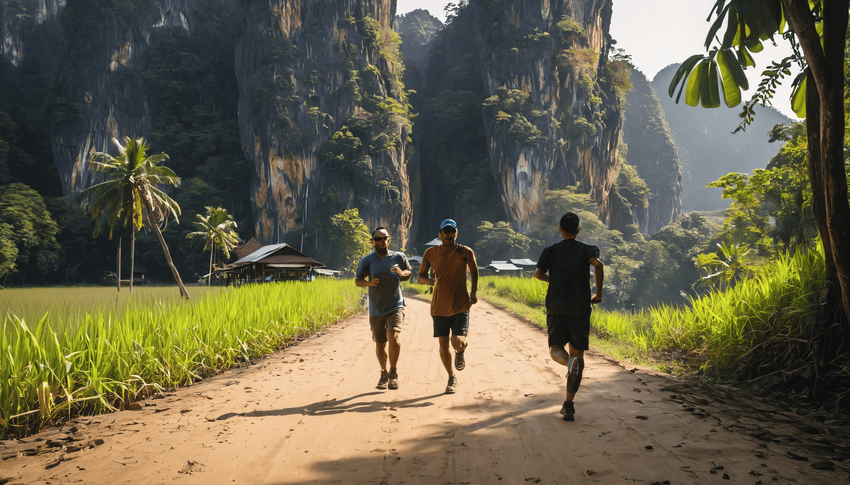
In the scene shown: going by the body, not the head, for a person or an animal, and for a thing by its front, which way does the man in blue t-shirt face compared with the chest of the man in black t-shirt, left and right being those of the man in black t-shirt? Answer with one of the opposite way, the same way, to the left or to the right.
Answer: the opposite way

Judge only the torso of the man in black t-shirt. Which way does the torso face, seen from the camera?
away from the camera

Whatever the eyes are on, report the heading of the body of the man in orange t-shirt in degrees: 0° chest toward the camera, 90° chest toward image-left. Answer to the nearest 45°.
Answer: approximately 0°

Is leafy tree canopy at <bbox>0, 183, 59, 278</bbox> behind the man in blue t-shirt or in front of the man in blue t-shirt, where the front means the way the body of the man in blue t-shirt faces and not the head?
behind

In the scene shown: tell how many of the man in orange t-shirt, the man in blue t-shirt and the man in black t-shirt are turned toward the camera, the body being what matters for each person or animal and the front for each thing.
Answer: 2
